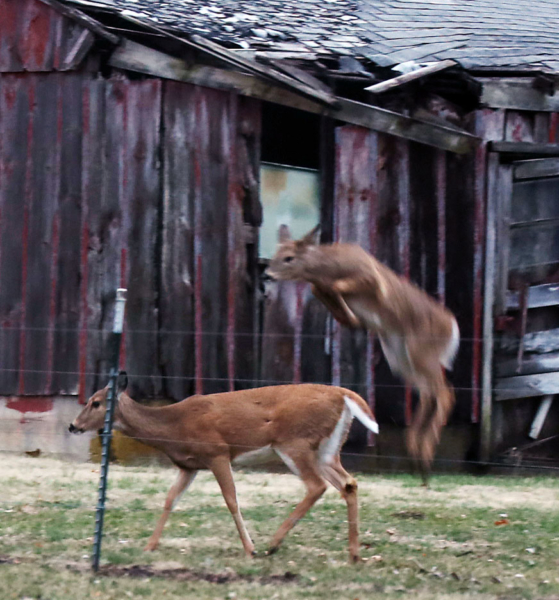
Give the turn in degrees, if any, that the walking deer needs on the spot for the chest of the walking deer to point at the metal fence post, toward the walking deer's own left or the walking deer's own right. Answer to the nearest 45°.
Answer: approximately 45° to the walking deer's own left

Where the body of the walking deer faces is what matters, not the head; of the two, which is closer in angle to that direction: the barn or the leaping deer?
the barn

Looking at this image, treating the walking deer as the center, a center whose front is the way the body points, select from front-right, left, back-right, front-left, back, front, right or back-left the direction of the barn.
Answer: right

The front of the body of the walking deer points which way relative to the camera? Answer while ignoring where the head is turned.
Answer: to the viewer's left
